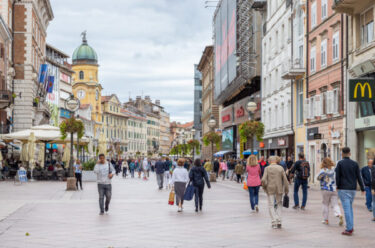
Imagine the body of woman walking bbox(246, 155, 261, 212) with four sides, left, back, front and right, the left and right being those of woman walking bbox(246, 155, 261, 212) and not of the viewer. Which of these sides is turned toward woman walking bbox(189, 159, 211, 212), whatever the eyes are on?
left

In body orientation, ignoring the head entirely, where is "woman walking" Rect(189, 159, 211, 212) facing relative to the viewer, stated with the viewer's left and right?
facing away from the viewer

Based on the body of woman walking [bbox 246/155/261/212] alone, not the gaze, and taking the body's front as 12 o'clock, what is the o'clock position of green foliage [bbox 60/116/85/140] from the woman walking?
The green foliage is roughly at 11 o'clock from the woman walking.

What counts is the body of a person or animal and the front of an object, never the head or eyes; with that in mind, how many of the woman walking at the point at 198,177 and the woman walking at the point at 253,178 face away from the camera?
2

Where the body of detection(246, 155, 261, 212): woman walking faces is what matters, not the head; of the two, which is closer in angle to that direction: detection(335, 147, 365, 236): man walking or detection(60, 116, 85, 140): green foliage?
the green foliage

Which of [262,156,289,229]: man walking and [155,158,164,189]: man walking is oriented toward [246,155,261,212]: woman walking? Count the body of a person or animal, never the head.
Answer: [262,156,289,229]: man walking

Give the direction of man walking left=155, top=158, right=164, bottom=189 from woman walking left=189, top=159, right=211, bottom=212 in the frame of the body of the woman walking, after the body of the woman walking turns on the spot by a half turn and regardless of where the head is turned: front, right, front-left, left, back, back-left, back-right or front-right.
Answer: back

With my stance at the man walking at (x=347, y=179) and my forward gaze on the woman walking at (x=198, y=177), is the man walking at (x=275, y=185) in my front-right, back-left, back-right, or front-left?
front-left

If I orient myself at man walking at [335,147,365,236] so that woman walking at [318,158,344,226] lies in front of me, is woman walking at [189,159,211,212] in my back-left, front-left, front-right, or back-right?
front-left

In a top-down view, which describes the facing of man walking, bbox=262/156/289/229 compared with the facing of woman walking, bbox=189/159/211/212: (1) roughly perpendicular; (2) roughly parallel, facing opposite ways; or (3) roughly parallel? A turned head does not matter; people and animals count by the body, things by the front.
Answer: roughly parallel

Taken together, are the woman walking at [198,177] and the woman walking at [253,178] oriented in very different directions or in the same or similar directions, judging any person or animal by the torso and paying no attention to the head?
same or similar directions

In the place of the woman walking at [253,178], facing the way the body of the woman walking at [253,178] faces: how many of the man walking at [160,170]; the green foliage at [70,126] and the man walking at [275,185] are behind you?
1

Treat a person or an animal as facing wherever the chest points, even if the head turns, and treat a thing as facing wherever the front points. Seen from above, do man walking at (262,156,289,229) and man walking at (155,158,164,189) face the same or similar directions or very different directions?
same or similar directions

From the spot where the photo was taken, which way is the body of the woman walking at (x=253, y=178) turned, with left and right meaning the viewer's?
facing away from the viewer
